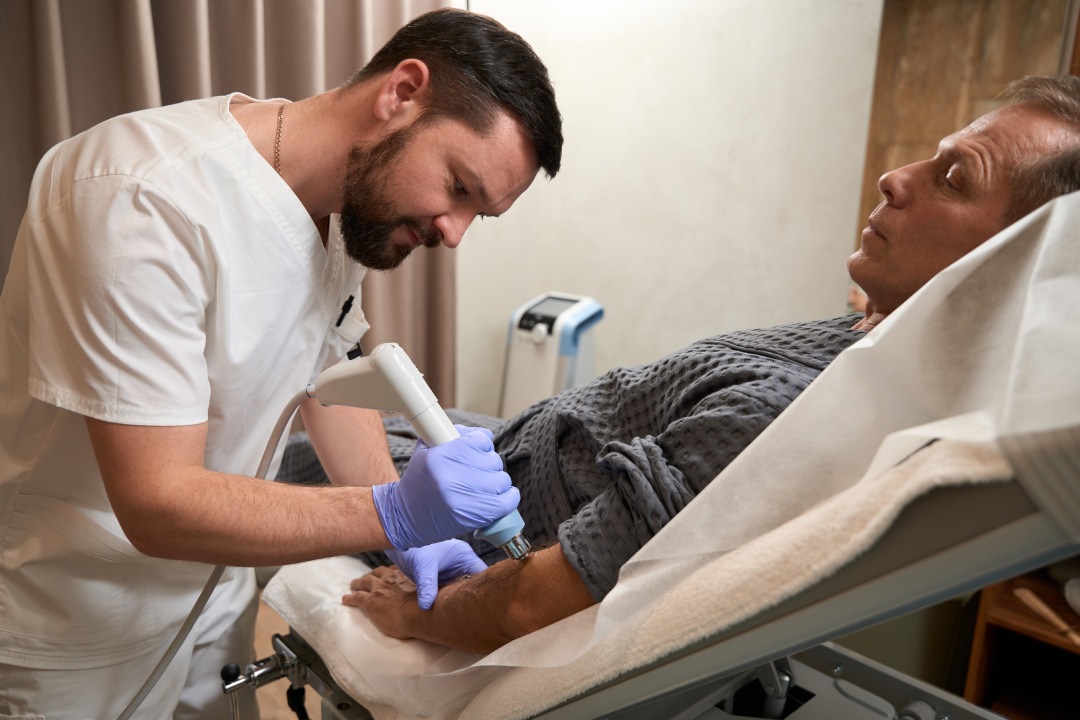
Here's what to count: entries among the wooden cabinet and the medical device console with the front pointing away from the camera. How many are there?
0

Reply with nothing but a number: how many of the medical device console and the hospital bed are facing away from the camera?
0

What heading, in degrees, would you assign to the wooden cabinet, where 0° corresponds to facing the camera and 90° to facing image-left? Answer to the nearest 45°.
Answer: approximately 45°

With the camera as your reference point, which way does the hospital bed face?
facing to the left of the viewer

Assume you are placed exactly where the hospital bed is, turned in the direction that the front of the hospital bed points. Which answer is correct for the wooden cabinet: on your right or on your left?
on your right

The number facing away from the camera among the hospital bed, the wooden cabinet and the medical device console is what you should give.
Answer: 0

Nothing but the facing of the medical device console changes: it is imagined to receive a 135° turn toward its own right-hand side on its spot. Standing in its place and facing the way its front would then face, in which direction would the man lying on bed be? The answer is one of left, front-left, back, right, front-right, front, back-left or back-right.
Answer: back

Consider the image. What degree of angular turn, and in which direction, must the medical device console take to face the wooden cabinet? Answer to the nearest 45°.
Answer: approximately 90° to its left

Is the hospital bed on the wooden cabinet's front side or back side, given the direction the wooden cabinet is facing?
on the front side

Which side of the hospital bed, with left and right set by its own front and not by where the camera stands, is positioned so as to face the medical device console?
right
